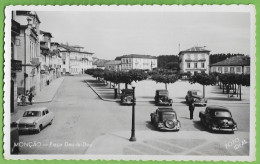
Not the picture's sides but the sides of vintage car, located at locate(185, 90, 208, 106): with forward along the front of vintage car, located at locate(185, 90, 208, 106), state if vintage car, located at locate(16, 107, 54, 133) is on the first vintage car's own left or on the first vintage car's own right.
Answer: on the first vintage car's own right

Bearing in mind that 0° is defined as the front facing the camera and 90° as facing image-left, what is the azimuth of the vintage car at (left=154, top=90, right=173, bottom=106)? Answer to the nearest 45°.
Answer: approximately 315°

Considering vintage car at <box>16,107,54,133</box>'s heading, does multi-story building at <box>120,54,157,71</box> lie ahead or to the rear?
to the rear

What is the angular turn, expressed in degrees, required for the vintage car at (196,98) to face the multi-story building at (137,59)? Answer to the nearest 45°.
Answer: approximately 135° to its right

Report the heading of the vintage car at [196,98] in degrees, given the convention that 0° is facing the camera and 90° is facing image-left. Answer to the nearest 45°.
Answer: approximately 315°

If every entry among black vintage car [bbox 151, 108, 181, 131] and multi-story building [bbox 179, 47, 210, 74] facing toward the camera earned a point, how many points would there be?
1

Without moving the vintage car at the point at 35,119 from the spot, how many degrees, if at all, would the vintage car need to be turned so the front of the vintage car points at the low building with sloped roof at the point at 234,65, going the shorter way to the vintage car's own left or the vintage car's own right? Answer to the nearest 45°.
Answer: approximately 135° to the vintage car's own left

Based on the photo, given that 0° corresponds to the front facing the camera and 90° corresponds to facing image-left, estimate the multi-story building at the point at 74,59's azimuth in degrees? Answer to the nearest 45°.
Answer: approximately 315°

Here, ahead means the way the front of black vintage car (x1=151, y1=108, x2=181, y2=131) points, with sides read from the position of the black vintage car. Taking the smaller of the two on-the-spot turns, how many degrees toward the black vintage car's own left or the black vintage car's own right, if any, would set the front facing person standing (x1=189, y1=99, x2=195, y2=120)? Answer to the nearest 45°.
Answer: approximately 90° to the black vintage car's own right
